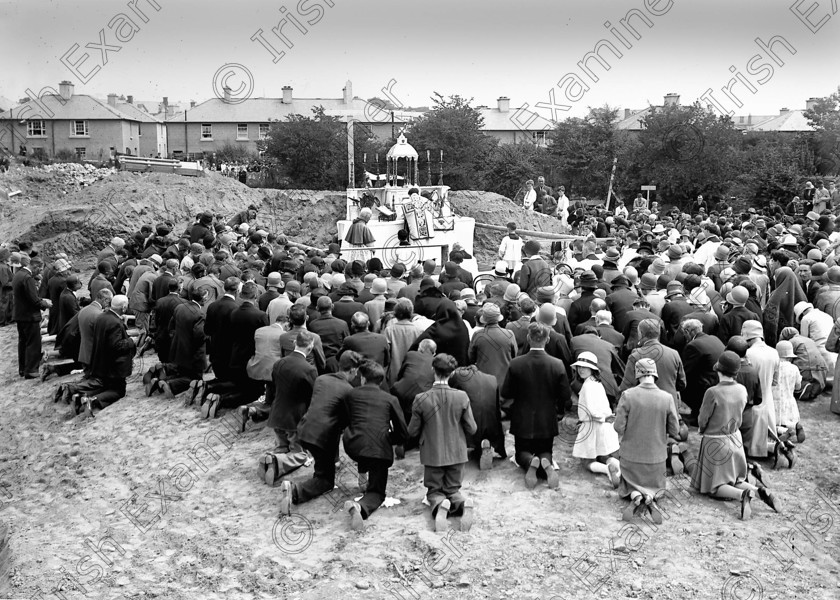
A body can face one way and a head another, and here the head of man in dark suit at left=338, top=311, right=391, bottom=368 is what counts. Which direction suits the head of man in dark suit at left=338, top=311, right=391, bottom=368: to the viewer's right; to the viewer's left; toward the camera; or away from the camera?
away from the camera

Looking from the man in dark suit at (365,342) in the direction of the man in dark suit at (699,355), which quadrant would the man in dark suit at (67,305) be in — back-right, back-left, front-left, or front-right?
back-left

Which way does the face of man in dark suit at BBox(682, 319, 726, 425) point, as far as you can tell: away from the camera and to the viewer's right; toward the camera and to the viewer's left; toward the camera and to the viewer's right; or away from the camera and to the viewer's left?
away from the camera and to the viewer's left

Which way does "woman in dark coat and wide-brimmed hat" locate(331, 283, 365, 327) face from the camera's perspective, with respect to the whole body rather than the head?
away from the camera

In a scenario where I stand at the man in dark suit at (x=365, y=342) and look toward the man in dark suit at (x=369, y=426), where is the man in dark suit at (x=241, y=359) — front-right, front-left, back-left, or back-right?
back-right

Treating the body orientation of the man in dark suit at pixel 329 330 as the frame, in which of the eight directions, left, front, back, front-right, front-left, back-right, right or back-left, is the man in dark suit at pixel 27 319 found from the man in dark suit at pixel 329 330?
front-left

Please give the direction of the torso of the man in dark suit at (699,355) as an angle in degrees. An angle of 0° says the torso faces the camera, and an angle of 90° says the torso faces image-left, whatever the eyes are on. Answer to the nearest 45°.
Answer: approximately 135°

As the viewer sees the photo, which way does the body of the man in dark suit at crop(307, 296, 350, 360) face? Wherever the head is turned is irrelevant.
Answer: away from the camera

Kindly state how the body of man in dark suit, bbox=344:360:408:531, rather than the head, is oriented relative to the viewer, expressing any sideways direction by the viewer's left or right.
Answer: facing away from the viewer

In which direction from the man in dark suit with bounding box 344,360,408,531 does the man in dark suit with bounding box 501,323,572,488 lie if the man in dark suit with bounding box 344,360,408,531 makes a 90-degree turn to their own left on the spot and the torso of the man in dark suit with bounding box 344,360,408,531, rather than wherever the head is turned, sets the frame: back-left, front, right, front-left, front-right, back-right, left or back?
back

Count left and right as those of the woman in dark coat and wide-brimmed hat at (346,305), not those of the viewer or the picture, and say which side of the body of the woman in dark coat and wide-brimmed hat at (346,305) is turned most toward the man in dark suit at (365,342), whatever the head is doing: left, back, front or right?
back

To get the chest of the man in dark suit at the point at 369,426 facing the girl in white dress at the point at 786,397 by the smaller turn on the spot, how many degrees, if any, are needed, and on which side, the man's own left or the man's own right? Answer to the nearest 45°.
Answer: approximately 90° to the man's own right

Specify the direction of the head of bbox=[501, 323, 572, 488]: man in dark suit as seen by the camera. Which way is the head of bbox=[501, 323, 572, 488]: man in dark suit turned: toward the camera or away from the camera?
away from the camera

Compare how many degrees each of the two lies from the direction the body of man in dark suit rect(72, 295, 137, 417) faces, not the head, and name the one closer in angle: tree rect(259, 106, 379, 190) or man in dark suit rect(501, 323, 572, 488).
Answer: the tree

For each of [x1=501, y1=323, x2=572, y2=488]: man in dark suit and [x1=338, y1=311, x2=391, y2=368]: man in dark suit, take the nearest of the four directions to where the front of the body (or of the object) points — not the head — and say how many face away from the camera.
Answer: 2

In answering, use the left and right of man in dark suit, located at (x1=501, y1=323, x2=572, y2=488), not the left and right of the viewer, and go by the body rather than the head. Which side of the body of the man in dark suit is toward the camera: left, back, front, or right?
back

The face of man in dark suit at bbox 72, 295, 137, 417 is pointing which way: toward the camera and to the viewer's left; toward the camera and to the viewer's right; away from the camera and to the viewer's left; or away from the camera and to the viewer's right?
away from the camera and to the viewer's right

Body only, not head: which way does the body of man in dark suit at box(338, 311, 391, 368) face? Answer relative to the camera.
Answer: away from the camera

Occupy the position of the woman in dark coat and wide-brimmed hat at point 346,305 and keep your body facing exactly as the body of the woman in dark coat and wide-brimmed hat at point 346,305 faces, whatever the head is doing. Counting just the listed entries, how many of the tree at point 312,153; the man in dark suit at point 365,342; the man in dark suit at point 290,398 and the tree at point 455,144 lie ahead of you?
2
